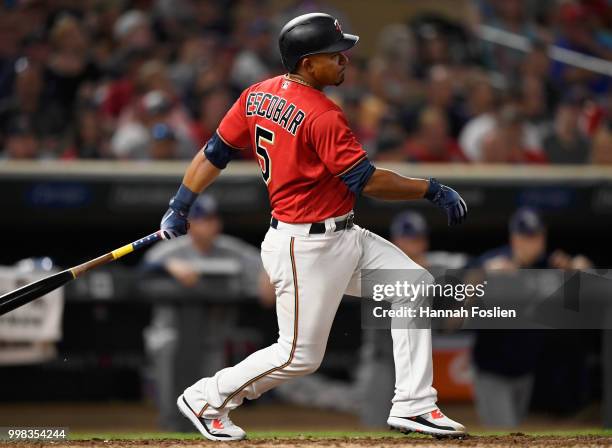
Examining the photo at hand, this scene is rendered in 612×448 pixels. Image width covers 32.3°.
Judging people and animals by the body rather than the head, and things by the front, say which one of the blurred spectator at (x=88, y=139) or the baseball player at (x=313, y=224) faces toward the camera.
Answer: the blurred spectator

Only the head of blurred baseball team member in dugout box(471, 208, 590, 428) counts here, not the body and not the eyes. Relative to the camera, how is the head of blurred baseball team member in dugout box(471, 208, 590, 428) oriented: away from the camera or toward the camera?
toward the camera

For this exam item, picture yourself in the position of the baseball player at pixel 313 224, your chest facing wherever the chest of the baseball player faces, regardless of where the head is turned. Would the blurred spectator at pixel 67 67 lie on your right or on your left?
on your left

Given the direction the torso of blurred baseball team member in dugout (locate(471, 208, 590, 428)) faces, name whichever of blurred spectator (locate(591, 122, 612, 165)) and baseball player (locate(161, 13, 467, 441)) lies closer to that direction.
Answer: the baseball player

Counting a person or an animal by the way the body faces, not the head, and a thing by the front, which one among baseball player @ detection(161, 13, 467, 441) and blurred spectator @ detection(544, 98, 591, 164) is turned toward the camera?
the blurred spectator

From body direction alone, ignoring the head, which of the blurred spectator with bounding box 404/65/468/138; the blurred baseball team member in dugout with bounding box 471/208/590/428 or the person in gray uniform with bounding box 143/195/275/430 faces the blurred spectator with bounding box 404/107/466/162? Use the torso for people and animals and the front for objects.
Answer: the blurred spectator with bounding box 404/65/468/138

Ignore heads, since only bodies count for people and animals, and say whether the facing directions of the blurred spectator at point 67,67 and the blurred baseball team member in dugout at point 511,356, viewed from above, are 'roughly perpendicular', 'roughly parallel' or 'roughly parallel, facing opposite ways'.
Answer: roughly parallel

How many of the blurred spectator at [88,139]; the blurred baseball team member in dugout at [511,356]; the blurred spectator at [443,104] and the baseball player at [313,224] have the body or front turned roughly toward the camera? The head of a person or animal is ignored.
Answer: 3

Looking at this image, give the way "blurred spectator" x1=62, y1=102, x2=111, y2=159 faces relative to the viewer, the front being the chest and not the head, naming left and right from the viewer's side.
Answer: facing the viewer

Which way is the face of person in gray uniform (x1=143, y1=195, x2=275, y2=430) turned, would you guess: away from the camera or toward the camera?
toward the camera

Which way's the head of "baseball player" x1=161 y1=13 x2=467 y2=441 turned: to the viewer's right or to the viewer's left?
to the viewer's right

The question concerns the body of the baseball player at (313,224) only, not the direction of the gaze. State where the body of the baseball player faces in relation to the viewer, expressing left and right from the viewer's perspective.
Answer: facing away from the viewer and to the right of the viewer

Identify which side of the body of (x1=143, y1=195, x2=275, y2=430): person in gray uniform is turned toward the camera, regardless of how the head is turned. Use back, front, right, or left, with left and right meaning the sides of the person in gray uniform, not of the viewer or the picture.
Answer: front

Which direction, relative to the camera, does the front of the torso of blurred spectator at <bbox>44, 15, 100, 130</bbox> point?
toward the camera

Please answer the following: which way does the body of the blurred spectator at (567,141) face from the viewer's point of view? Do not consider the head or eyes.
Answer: toward the camera

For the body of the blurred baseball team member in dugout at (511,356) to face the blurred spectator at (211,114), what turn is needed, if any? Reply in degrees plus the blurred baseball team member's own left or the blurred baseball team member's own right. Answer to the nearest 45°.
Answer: approximately 135° to the blurred baseball team member's own right

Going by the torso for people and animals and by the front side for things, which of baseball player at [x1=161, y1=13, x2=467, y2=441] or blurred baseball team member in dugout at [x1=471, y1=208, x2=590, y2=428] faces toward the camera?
the blurred baseball team member in dugout
